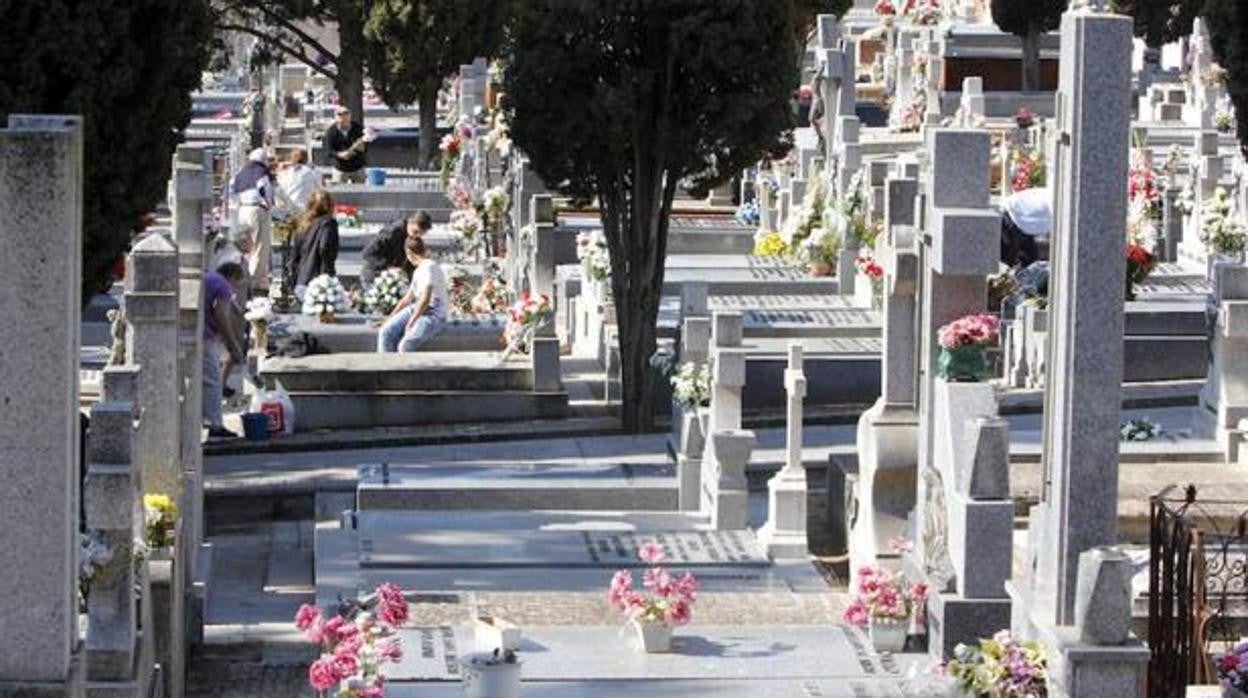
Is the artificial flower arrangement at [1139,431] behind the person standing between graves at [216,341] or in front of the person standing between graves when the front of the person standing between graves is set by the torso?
in front

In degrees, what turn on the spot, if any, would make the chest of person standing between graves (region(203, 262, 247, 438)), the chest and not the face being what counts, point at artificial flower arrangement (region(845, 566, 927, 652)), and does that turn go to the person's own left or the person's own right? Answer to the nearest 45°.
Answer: approximately 45° to the person's own right

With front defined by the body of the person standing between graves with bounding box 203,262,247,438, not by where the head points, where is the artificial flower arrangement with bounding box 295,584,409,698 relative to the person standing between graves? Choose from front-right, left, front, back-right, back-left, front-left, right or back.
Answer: right

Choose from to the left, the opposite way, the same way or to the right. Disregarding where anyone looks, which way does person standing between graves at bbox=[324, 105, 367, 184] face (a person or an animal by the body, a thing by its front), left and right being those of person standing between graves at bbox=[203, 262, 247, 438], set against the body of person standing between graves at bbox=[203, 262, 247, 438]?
to the right

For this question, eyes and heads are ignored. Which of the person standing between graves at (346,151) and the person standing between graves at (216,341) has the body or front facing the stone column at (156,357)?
the person standing between graves at (346,151)

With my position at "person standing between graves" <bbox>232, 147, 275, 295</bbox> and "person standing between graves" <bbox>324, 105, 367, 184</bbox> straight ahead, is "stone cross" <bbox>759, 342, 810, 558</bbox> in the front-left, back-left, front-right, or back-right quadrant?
back-right

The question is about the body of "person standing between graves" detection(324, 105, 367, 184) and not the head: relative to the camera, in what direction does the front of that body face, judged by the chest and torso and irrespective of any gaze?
toward the camera

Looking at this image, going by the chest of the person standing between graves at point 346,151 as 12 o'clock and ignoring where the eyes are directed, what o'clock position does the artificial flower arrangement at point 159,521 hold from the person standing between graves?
The artificial flower arrangement is roughly at 12 o'clock from the person standing between graves.

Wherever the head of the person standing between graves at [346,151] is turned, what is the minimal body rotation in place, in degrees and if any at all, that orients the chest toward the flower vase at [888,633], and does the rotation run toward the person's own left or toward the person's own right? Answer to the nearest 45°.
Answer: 0° — they already face it

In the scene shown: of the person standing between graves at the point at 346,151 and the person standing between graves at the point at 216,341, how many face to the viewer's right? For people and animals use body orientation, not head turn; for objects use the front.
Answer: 1

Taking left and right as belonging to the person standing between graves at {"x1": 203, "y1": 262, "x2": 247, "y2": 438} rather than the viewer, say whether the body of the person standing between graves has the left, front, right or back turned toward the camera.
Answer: right

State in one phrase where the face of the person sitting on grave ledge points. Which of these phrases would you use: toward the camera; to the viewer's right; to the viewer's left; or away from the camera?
to the viewer's left

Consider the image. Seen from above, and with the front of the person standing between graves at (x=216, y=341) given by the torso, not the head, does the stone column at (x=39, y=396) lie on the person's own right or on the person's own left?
on the person's own right

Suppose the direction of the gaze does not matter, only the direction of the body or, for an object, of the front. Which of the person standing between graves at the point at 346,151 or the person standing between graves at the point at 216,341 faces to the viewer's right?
the person standing between graves at the point at 216,341
